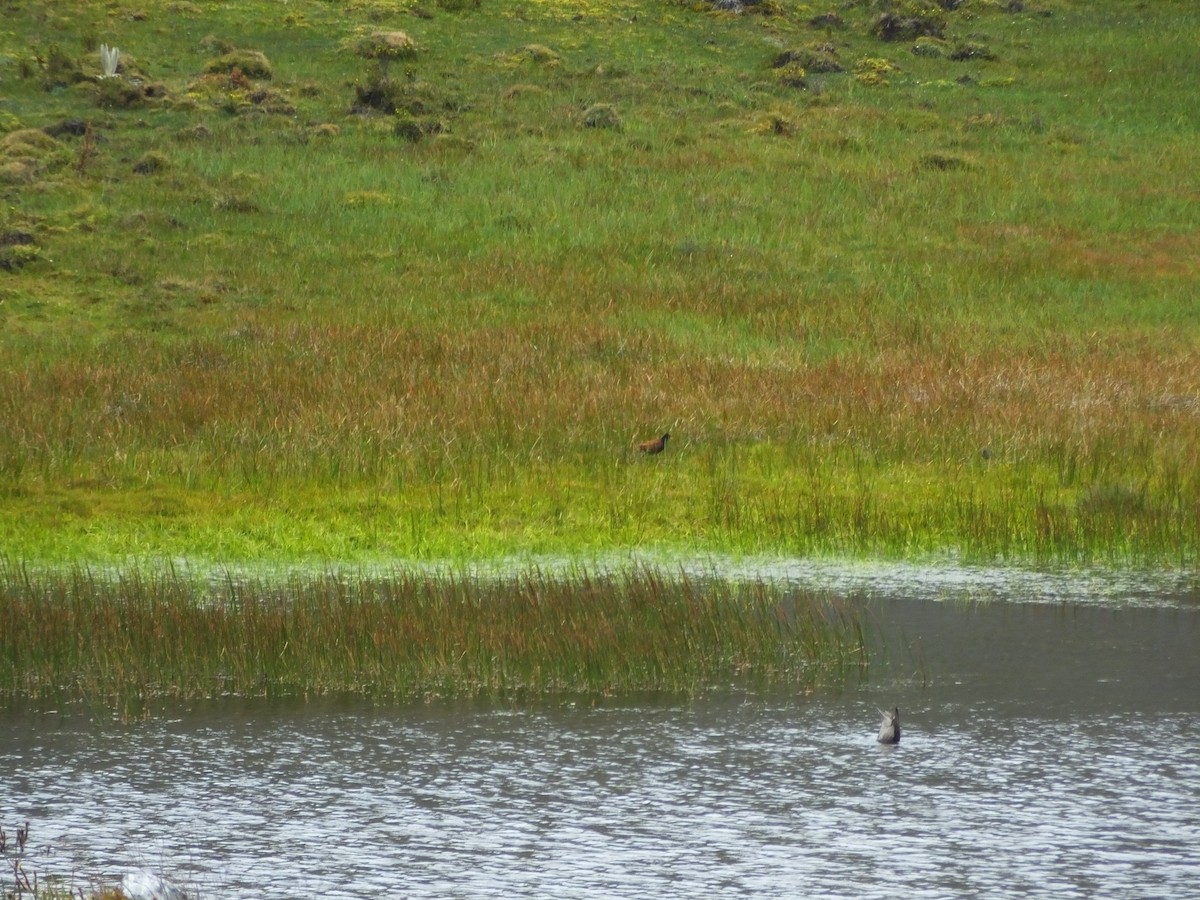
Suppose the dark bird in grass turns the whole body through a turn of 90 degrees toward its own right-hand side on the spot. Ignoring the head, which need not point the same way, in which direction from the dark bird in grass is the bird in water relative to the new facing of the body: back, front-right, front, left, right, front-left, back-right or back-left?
front

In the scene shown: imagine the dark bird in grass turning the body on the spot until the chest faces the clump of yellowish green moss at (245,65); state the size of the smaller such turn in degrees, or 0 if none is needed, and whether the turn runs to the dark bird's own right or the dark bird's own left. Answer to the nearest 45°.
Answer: approximately 90° to the dark bird's own left

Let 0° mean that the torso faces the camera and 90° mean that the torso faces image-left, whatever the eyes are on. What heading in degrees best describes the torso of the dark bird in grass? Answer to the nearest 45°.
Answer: approximately 270°
